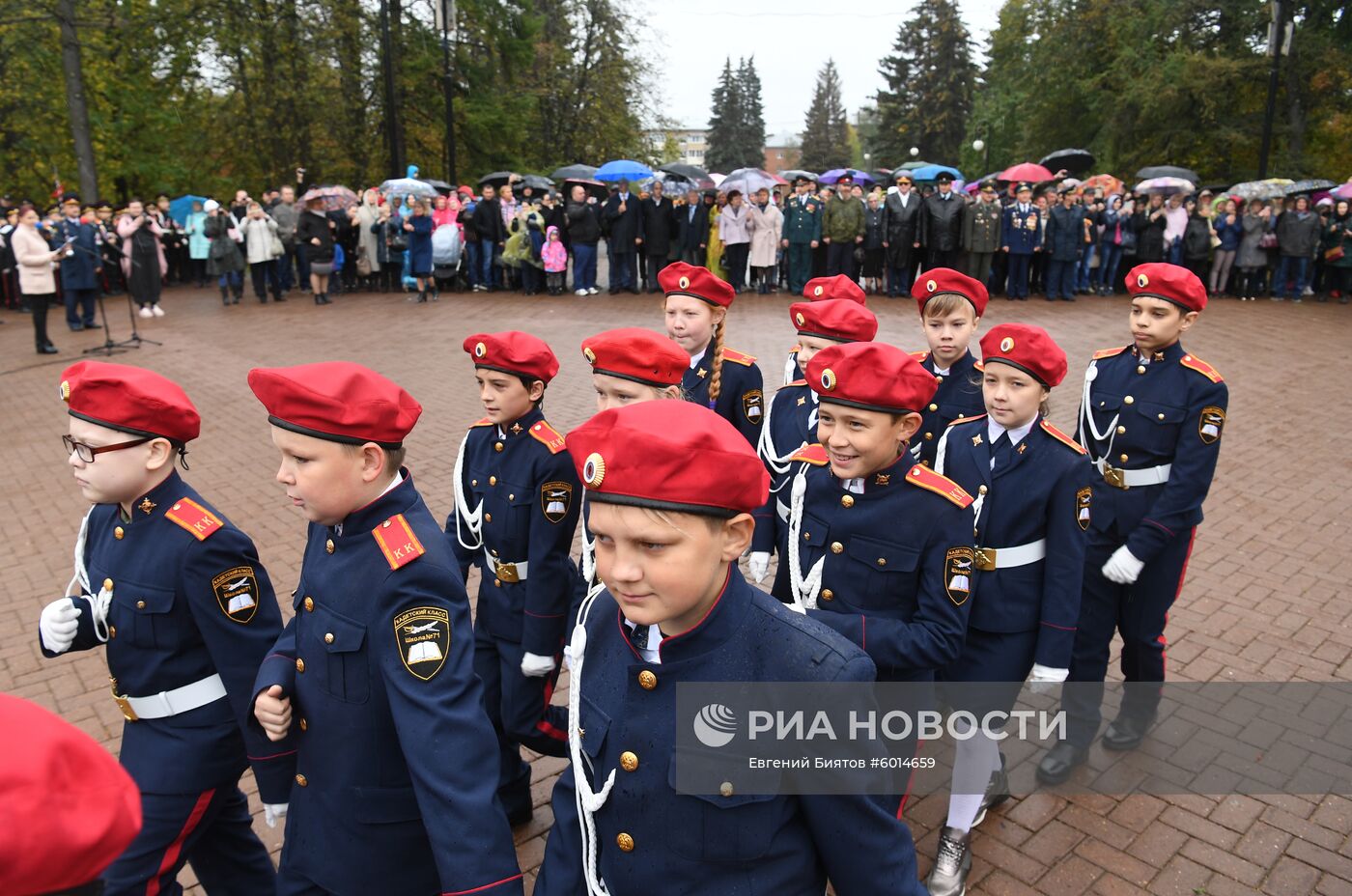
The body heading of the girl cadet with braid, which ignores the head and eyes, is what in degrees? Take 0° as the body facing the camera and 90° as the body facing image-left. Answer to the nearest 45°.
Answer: approximately 45°

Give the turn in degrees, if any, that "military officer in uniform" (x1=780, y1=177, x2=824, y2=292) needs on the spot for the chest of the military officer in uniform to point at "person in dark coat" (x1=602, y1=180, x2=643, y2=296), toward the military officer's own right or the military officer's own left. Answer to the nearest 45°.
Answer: approximately 90° to the military officer's own right

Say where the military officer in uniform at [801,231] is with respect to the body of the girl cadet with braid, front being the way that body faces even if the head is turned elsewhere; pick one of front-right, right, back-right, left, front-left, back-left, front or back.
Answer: back-right

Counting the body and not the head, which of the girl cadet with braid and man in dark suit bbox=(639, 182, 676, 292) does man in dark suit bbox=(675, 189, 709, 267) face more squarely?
the girl cadet with braid

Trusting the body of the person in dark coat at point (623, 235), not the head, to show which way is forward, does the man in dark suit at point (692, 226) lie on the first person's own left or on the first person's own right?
on the first person's own left

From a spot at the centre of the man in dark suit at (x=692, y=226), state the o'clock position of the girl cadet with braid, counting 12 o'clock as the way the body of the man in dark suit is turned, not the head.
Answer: The girl cadet with braid is roughly at 12 o'clock from the man in dark suit.

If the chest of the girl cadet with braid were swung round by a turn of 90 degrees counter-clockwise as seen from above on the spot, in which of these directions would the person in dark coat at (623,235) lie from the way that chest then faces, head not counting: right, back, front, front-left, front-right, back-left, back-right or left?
back-left

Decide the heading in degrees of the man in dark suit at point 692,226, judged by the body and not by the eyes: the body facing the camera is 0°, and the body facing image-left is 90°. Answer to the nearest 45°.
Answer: approximately 0°
